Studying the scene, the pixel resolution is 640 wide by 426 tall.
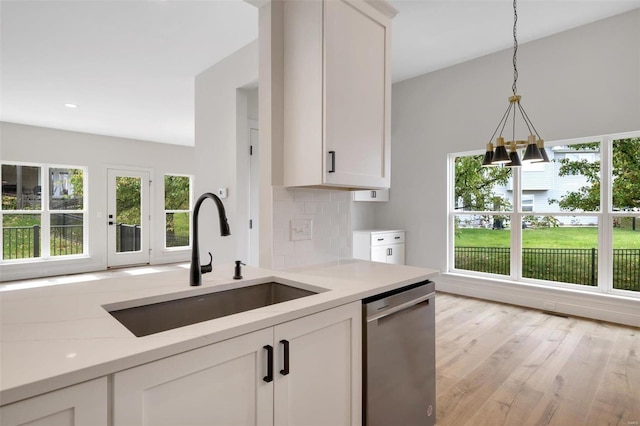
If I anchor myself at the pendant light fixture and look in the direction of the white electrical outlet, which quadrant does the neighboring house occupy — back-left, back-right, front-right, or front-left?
back-right

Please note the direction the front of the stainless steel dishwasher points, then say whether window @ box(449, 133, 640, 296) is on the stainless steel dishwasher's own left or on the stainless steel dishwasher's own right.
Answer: on the stainless steel dishwasher's own left

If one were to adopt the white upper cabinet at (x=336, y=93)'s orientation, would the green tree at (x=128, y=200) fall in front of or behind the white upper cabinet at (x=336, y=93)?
behind

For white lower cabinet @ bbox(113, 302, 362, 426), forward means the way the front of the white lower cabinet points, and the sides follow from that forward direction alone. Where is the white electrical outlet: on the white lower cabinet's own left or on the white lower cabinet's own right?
on the white lower cabinet's own left

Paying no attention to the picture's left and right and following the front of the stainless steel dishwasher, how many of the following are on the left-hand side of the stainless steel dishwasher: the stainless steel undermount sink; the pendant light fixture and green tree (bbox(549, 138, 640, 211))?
2

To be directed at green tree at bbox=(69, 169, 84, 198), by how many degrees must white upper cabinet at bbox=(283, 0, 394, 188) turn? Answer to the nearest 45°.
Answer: approximately 180°

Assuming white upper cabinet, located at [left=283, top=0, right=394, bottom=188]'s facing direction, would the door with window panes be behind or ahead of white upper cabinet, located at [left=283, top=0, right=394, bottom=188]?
behind

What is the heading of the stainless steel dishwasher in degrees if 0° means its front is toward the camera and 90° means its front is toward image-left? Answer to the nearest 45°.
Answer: approximately 315°

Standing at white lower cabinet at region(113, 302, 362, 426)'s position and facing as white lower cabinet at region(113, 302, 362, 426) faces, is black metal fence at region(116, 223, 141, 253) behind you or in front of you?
behind

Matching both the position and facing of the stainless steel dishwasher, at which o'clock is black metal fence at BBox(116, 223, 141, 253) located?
The black metal fence is roughly at 6 o'clock from the stainless steel dishwasher.
